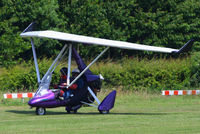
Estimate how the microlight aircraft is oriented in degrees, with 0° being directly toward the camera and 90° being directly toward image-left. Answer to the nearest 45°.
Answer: approximately 45°
